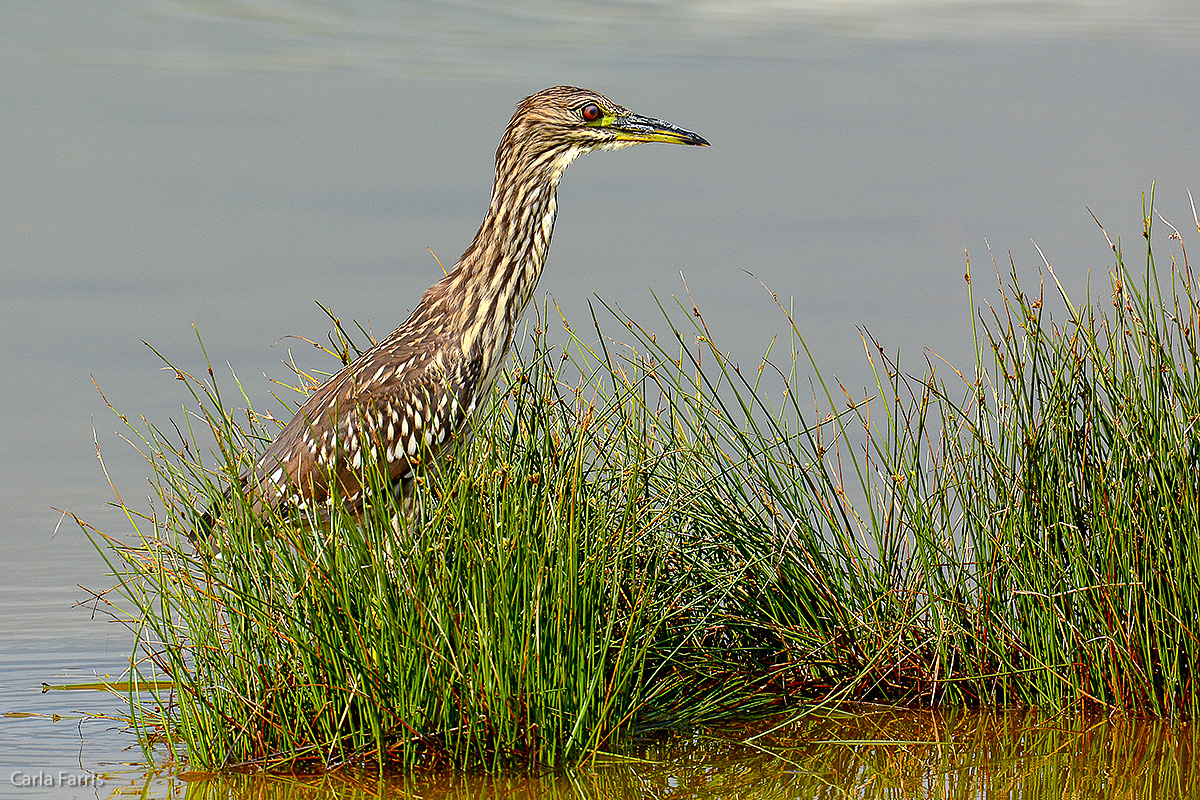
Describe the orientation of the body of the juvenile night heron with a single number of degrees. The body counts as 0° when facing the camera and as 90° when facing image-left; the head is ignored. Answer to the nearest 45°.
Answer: approximately 270°
